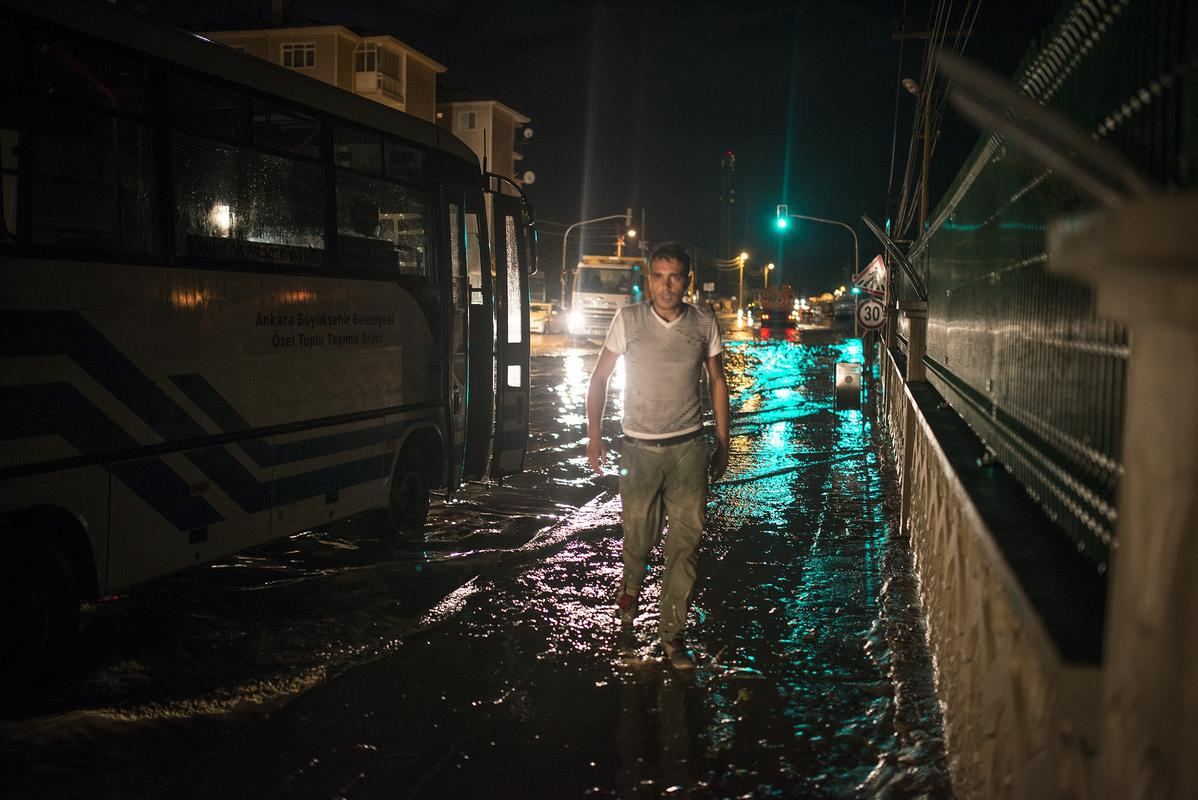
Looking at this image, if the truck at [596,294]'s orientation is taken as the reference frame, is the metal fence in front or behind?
in front

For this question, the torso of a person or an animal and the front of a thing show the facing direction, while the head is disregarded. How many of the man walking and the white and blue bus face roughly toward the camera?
1

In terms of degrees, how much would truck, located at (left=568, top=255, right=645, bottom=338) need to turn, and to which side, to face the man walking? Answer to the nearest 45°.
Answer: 0° — it already faces them

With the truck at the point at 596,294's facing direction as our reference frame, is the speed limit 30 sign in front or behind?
in front

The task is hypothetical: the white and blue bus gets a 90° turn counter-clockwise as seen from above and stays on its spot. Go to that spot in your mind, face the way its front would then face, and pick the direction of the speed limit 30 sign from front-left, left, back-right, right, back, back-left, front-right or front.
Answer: right

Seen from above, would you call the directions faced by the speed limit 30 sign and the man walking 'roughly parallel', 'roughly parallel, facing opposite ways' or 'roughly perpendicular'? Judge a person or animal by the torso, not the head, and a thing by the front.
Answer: roughly parallel

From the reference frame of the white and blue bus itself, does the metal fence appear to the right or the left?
on its right

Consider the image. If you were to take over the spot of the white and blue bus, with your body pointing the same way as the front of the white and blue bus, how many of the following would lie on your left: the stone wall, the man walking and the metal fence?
0

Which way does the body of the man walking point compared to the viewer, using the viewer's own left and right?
facing the viewer

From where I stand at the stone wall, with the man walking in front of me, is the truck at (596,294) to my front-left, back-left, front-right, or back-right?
front-right

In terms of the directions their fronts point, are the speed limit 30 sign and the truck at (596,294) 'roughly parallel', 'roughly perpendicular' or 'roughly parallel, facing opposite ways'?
roughly parallel

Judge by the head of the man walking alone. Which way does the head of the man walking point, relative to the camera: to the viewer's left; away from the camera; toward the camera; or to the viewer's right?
toward the camera

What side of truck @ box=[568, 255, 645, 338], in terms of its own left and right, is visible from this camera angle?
front

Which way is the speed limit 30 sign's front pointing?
toward the camera

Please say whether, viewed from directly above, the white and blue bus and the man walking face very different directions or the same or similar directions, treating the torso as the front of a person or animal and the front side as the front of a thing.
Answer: very different directions

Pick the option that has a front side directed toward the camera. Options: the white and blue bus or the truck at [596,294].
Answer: the truck
